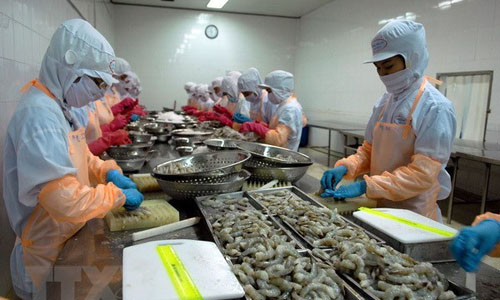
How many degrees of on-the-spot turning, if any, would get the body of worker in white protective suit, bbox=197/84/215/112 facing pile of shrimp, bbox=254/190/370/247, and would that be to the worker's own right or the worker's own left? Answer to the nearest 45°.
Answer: approximately 45° to the worker's own left

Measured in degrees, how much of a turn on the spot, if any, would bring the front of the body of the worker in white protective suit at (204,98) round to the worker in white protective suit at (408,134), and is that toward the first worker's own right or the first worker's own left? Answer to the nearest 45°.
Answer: approximately 45° to the first worker's own left

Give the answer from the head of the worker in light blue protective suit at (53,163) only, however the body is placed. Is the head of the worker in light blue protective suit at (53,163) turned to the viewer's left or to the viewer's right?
to the viewer's right

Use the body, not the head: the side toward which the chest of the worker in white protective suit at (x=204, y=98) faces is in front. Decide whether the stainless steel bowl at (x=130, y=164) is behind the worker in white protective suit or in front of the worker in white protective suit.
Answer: in front

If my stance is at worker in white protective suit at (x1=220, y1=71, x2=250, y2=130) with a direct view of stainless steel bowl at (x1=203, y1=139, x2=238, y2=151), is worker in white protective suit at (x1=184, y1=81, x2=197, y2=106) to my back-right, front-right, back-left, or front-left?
back-right

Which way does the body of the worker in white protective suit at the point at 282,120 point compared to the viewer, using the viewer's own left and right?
facing to the left of the viewer

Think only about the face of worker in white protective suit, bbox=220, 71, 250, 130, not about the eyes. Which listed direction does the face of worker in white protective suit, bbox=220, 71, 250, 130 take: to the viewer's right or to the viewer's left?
to the viewer's left

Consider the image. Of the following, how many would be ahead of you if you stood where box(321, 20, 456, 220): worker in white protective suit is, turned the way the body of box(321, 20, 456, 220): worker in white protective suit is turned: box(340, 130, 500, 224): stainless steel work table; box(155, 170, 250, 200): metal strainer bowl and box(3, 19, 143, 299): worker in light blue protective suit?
2

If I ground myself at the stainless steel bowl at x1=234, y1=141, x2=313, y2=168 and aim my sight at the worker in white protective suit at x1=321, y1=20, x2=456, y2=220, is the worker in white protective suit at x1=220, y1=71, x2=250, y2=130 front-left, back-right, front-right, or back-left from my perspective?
back-left

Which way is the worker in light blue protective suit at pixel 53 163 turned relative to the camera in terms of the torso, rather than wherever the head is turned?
to the viewer's right

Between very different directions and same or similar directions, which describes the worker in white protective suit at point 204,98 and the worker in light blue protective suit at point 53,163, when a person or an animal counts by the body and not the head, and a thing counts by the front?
very different directions

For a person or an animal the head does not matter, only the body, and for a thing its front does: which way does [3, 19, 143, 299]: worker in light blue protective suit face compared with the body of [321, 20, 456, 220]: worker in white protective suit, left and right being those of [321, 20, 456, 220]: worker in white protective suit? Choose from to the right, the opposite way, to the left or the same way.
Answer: the opposite way

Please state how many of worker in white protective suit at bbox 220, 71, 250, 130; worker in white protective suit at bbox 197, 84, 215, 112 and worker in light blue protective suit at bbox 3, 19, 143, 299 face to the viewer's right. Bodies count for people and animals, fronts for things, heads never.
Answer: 1

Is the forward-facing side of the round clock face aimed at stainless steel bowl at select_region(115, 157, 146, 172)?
yes

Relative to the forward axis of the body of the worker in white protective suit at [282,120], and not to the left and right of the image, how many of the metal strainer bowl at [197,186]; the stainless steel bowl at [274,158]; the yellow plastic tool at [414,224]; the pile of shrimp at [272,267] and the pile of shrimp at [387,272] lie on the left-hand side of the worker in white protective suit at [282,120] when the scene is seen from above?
5
